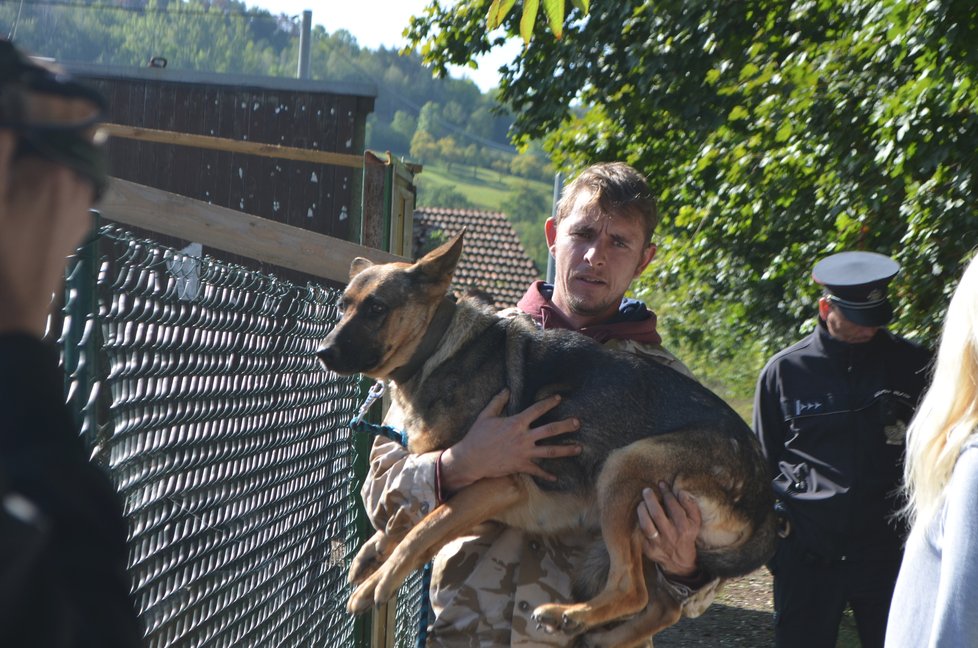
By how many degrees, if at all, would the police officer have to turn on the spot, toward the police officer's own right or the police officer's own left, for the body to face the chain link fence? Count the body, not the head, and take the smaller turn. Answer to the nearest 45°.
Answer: approximately 45° to the police officer's own right

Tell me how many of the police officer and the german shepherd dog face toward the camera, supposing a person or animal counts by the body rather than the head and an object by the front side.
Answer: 1

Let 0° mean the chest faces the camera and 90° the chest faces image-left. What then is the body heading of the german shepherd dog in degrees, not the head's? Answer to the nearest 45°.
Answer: approximately 90°

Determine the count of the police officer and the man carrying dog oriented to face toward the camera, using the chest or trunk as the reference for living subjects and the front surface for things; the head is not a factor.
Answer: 2

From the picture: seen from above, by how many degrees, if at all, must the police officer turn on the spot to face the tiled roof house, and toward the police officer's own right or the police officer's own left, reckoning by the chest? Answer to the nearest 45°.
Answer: approximately 135° to the police officer's own right

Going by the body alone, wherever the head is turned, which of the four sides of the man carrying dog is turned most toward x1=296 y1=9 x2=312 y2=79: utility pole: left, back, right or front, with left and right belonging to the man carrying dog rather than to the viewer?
back

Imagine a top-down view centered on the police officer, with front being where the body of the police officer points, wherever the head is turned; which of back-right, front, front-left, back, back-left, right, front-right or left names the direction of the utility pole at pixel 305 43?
back-right

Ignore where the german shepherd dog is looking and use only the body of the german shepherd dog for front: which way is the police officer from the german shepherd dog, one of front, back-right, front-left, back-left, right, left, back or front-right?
back-right

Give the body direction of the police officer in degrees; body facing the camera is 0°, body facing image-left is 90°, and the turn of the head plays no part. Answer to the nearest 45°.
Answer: approximately 0°

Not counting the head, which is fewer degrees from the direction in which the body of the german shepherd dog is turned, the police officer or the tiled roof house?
the tiled roof house

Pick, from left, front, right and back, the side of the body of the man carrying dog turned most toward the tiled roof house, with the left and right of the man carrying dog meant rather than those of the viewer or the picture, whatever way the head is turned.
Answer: back
